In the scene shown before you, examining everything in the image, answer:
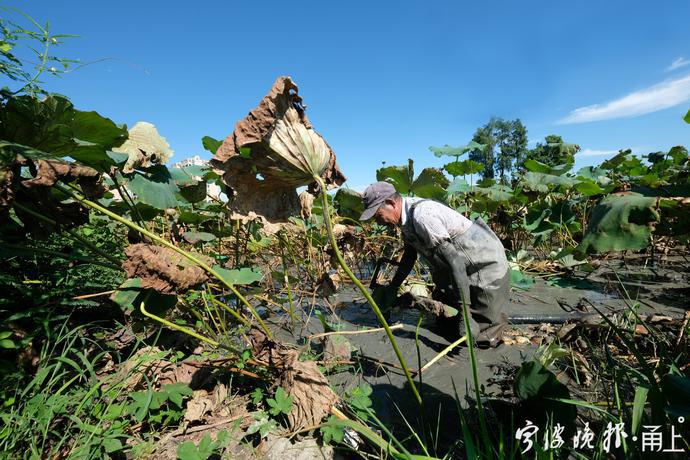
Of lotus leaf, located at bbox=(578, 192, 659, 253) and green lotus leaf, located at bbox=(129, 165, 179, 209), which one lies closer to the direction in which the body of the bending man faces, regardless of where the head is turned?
the green lotus leaf

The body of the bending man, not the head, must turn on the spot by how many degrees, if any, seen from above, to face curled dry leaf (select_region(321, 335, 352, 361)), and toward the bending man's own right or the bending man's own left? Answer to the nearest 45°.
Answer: approximately 45° to the bending man's own left

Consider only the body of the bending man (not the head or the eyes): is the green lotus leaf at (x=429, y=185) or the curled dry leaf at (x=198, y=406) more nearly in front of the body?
the curled dry leaf

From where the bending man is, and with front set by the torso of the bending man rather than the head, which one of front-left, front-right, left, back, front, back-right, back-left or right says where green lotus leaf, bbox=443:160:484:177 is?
right

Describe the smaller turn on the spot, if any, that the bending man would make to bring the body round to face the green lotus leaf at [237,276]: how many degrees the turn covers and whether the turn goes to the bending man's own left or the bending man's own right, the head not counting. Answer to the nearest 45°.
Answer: approximately 45° to the bending man's own left

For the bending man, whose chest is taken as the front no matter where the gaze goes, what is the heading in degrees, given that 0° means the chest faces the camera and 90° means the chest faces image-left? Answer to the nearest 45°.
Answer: approximately 90°

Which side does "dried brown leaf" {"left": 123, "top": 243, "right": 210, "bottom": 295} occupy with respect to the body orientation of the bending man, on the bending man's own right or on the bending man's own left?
on the bending man's own left

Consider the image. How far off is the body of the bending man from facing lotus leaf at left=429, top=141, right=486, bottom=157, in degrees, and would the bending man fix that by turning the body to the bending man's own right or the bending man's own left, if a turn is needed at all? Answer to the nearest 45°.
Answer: approximately 90° to the bending man's own right

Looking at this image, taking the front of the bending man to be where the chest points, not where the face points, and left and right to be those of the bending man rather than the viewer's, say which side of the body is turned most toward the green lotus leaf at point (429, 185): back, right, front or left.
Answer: right

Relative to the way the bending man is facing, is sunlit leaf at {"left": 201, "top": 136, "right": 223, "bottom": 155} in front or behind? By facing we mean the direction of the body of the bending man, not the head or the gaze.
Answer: in front

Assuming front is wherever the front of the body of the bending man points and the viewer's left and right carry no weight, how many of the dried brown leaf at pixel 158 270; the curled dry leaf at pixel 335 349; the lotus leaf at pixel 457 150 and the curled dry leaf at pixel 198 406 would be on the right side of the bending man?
1

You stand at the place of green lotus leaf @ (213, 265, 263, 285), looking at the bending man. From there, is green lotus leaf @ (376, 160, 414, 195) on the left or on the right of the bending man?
left

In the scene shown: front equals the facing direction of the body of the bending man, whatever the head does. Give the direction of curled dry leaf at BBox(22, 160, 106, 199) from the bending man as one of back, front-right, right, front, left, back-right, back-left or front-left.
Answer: front-left
